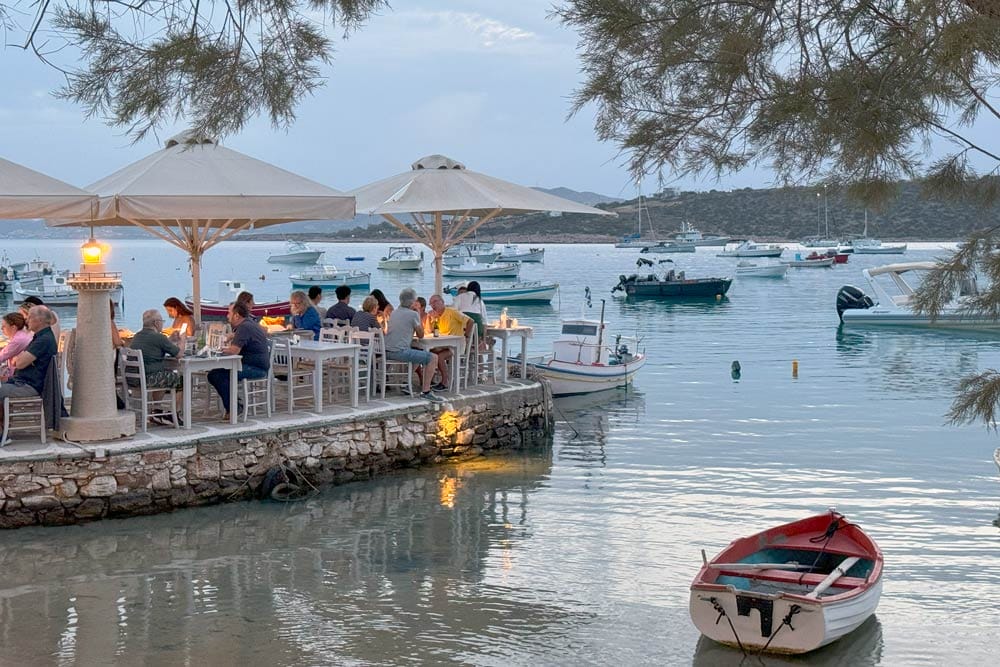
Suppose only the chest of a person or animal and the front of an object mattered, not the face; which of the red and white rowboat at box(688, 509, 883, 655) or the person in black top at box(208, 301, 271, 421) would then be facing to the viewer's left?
the person in black top

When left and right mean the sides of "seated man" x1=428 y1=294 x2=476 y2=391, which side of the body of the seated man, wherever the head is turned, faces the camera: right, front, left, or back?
left

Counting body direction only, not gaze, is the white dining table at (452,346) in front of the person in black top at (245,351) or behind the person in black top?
behind

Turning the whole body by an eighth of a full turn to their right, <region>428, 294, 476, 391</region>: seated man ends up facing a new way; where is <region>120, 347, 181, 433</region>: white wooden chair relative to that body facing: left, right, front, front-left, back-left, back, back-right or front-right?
left

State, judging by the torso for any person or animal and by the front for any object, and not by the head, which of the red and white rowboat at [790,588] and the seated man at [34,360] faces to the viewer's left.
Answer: the seated man

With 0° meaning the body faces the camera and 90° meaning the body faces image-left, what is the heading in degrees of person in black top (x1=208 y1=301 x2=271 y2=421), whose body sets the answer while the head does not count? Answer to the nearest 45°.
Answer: approximately 90°

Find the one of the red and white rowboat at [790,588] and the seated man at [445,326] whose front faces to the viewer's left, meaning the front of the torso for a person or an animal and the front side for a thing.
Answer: the seated man

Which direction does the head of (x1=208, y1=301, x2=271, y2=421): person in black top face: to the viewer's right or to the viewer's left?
to the viewer's left

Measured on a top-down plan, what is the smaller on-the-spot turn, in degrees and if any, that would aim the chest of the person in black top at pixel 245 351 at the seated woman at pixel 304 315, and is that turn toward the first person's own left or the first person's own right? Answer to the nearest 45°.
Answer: approximately 90° to the first person's own right
